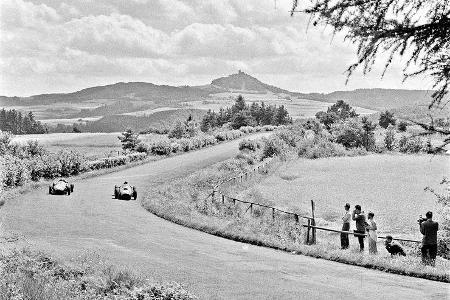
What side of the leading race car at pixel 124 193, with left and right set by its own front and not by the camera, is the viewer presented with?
front

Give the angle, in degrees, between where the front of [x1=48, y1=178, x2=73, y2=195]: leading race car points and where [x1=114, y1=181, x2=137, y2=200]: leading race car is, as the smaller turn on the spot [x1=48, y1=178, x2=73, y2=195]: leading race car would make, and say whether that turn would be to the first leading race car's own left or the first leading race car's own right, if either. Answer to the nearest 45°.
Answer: approximately 45° to the first leading race car's own left

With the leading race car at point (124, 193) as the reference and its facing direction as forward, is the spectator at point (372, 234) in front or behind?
in front

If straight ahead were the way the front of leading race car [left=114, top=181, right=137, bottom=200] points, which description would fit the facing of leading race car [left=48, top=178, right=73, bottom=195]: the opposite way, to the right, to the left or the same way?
the same way

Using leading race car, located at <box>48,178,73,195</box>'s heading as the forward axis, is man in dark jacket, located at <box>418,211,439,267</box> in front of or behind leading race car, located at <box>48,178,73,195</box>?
in front

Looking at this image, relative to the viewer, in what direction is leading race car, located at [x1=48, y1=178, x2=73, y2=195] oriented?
toward the camera

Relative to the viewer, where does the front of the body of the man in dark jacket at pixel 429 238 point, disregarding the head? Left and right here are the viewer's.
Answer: facing away from the viewer and to the left of the viewer

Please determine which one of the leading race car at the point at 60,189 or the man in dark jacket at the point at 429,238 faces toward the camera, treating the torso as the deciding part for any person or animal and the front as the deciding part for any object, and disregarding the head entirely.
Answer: the leading race car

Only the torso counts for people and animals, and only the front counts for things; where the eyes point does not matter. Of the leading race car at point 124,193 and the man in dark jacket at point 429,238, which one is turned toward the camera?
the leading race car

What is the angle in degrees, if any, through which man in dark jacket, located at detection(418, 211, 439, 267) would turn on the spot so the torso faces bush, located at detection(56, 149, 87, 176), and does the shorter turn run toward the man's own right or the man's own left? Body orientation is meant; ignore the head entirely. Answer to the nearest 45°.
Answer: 0° — they already face it

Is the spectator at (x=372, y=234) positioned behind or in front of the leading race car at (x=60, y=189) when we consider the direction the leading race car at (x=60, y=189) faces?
in front

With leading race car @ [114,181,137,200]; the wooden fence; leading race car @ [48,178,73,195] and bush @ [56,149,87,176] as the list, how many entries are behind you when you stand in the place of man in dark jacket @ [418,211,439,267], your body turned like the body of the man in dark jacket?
0

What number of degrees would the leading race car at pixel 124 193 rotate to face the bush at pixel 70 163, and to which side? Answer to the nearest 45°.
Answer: approximately 180°

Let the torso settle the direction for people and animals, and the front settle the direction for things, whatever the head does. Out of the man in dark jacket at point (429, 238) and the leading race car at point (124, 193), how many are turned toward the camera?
1

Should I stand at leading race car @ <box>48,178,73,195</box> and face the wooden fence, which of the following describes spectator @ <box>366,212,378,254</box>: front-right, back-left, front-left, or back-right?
front-right

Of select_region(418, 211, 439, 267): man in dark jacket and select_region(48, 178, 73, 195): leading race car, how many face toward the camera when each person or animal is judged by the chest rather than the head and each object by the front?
1

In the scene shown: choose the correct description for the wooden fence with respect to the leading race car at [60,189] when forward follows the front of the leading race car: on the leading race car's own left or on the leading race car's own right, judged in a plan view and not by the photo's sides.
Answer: on the leading race car's own left
